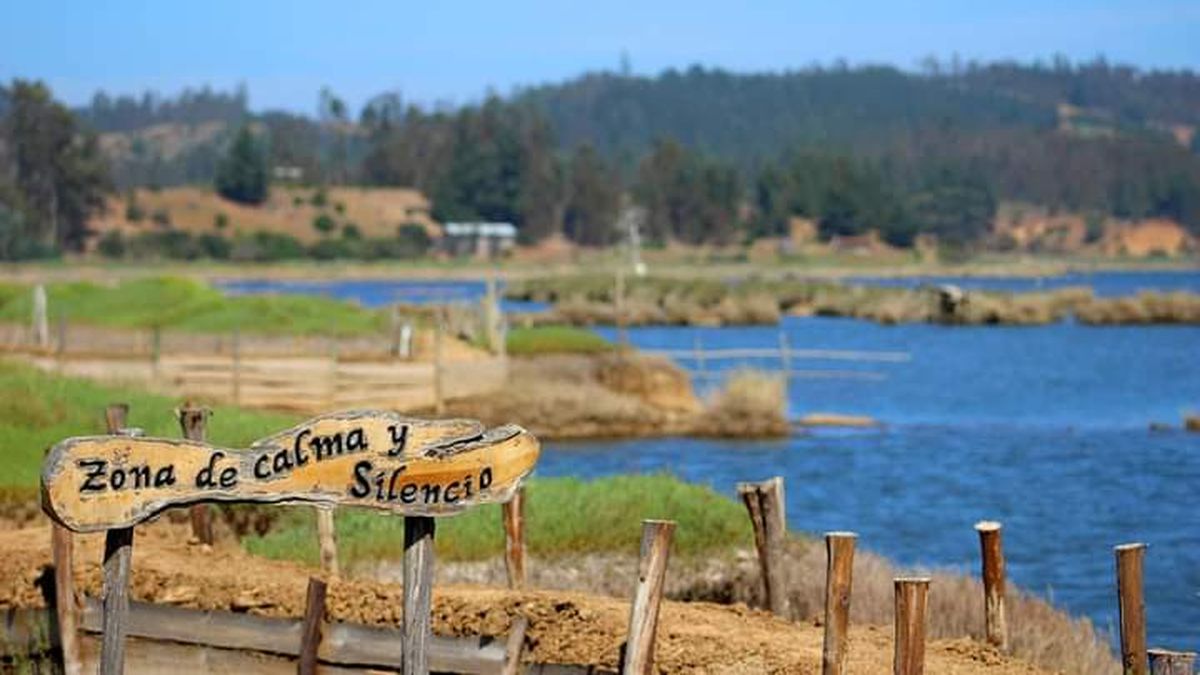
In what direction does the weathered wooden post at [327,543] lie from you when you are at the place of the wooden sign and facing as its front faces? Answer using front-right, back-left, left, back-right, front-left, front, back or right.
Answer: back

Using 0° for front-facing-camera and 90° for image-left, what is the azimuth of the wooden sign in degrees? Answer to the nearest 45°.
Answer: approximately 0°

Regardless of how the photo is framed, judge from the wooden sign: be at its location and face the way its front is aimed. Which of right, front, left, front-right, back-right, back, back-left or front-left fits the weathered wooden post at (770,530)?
back-left

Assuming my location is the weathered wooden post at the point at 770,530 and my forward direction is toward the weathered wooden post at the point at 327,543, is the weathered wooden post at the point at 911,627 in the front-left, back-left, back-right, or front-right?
back-left

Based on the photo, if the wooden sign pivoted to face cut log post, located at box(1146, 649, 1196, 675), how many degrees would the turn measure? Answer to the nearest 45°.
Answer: approximately 90° to its left

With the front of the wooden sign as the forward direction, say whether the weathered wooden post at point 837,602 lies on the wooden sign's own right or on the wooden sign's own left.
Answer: on the wooden sign's own left

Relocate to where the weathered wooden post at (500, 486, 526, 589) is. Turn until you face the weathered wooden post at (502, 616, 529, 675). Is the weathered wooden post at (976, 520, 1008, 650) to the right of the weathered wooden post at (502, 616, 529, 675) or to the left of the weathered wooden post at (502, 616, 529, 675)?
left

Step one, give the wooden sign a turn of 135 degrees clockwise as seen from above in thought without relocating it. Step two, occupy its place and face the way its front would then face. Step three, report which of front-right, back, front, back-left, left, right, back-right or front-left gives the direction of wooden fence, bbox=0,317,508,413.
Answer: front-right

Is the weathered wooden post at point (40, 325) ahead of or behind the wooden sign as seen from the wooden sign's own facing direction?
behind

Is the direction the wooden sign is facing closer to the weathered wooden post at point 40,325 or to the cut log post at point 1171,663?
the cut log post

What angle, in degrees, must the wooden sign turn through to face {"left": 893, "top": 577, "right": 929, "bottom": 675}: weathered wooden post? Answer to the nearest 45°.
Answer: approximately 90° to its left
